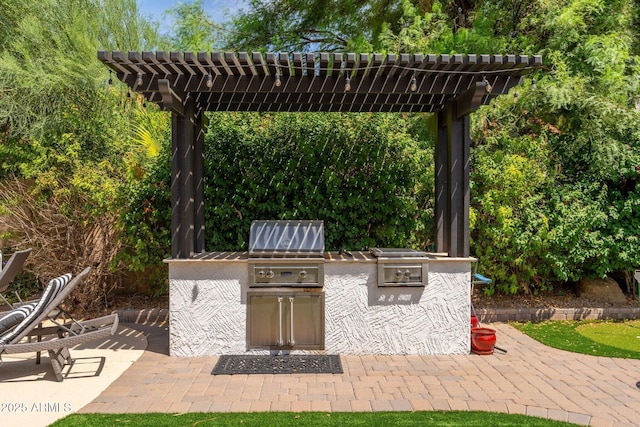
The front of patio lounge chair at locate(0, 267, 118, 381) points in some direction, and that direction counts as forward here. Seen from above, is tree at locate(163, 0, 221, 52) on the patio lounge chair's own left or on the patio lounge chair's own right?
on the patio lounge chair's own right

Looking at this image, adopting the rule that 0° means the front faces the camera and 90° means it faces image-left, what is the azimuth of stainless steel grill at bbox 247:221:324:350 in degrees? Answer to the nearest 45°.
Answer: approximately 0°

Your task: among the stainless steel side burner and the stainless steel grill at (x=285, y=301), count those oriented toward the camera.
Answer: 2

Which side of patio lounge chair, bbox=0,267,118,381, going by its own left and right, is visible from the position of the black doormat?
back

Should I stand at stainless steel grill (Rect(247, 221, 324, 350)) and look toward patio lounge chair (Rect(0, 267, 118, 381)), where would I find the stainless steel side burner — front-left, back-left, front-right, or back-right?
back-left

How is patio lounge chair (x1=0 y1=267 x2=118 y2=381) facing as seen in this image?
to the viewer's left

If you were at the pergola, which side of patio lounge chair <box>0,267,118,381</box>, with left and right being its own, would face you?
back

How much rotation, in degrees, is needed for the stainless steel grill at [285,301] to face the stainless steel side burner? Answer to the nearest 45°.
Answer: approximately 90° to its left

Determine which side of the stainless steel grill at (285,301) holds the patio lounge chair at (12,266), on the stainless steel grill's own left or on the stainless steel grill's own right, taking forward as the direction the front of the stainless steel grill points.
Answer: on the stainless steel grill's own right
